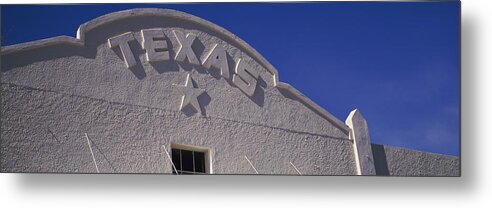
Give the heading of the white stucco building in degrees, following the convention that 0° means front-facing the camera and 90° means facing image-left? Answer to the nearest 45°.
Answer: approximately 315°
